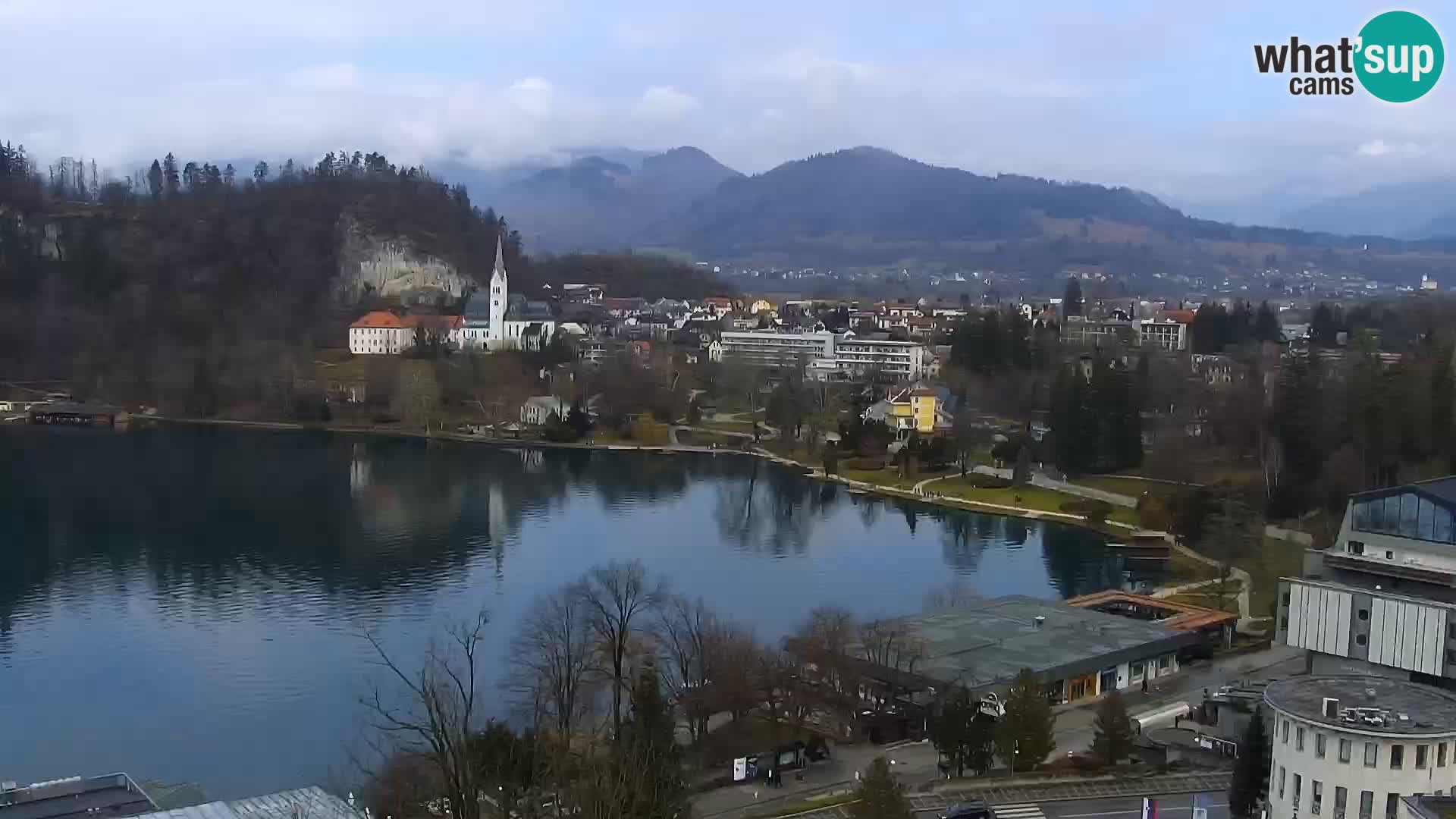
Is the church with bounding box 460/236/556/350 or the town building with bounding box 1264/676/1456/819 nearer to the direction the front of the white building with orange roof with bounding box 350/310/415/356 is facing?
the town building

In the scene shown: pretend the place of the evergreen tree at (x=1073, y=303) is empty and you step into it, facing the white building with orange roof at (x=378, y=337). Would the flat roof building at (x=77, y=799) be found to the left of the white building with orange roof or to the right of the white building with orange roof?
left

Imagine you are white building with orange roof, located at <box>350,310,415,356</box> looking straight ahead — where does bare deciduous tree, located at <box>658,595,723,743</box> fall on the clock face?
The bare deciduous tree is roughly at 12 o'clock from the white building with orange roof.

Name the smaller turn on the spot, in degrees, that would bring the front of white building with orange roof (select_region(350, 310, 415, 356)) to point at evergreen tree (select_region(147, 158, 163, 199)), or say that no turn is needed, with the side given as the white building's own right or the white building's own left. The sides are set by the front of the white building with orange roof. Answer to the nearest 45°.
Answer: approximately 135° to the white building's own right

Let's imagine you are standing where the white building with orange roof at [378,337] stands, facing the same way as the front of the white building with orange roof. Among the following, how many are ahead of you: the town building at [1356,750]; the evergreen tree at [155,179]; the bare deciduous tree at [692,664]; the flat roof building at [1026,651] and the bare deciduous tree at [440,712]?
4

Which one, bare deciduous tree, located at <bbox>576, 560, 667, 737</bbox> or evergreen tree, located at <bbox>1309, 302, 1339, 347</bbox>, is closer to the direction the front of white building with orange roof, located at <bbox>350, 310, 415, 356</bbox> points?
the bare deciduous tree

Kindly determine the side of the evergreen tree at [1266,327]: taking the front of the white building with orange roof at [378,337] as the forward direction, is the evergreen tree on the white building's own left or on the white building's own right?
on the white building's own left

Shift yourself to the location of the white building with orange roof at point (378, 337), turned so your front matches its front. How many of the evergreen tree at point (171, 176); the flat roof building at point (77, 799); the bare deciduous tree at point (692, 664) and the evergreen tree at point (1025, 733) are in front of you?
3

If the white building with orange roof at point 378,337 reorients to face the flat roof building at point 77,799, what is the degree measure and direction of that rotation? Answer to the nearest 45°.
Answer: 0° — it already faces it

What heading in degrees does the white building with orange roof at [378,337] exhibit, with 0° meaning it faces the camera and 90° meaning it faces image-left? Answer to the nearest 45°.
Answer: approximately 0°

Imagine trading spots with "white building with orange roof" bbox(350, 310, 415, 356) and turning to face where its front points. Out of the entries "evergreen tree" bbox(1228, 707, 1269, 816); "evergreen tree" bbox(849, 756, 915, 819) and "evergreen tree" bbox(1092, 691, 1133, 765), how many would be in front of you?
3

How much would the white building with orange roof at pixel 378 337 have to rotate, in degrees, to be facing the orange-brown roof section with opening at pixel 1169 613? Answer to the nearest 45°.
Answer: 0° — it already faces it

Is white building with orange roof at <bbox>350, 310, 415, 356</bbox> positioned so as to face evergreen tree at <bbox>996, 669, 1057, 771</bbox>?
yes
